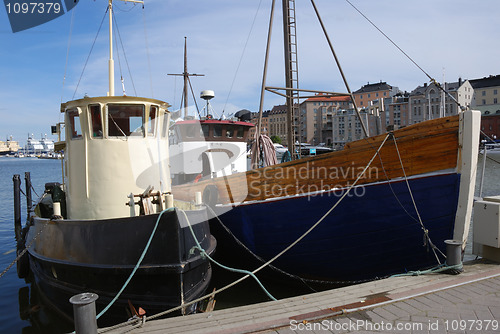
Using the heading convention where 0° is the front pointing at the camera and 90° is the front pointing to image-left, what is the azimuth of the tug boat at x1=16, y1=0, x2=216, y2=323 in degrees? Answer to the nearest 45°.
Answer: approximately 315°

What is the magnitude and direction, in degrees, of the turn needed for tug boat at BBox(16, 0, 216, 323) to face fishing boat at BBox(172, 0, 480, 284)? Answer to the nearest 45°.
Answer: approximately 45° to its left

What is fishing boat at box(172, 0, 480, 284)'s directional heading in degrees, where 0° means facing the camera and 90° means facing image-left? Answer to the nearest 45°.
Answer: approximately 315°
